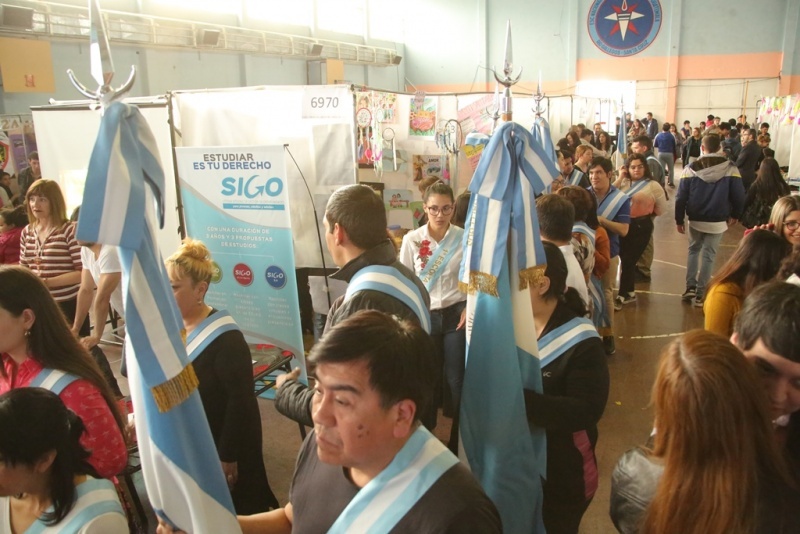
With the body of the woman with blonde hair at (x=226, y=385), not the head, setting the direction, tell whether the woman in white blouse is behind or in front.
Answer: behind

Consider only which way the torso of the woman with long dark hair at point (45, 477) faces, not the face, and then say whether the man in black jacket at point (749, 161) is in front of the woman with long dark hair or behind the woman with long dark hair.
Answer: behind

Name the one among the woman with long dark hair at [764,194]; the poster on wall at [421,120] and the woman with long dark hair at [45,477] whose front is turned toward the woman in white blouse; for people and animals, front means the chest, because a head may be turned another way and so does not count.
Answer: the poster on wall

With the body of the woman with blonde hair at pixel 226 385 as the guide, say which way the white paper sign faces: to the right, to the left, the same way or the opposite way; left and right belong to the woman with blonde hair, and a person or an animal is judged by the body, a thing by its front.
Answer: to the left

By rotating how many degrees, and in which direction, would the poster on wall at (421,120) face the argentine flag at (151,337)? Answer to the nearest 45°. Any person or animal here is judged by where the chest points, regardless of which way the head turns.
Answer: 0° — it already faces it

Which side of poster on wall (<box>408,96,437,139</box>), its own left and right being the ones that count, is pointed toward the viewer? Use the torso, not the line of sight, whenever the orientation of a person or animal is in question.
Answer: front

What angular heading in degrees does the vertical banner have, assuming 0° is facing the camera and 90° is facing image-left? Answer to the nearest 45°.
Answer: approximately 0°

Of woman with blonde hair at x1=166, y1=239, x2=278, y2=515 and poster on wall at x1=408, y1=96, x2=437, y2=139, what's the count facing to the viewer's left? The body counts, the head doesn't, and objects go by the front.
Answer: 1

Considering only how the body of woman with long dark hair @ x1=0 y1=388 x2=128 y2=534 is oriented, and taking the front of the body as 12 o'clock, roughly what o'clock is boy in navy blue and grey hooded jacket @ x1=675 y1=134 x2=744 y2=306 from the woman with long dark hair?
The boy in navy blue and grey hooded jacket is roughly at 7 o'clock from the woman with long dark hair.

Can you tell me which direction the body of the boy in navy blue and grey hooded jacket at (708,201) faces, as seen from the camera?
away from the camera

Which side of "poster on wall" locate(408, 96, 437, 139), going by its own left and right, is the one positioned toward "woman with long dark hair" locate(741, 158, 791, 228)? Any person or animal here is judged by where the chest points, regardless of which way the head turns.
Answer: left

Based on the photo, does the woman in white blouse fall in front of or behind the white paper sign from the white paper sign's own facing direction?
in front

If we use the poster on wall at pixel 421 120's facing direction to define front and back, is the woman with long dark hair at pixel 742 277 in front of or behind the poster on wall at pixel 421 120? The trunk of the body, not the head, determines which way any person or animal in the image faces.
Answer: in front

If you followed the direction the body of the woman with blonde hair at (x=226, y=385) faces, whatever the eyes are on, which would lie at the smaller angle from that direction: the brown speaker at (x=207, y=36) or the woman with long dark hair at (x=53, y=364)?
the woman with long dark hair

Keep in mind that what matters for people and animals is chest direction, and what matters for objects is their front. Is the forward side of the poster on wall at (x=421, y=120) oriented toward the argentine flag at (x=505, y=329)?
yes

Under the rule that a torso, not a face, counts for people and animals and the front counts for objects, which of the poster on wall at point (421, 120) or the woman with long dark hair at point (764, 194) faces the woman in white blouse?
the poster on wall
